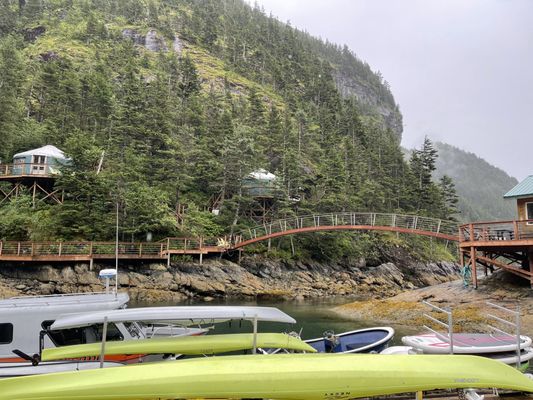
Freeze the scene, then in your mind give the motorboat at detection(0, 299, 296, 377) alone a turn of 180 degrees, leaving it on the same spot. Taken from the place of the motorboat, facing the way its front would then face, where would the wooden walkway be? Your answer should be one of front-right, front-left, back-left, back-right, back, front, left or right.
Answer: right

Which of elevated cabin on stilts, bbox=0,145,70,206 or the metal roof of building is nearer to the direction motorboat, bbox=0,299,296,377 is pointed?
the metal roof of building

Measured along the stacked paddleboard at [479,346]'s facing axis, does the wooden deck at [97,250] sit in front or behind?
in front

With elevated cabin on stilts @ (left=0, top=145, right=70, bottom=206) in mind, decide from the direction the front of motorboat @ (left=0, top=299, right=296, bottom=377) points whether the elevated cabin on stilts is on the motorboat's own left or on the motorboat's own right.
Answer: on the motorboat's own left

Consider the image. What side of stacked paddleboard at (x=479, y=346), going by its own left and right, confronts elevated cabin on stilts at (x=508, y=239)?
right

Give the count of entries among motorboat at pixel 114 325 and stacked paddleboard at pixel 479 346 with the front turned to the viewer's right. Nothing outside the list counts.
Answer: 1

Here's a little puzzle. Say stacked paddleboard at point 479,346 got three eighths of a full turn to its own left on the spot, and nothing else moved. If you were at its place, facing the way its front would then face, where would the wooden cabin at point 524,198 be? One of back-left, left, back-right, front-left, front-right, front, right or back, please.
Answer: back-left

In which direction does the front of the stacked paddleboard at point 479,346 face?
to the viewer's left

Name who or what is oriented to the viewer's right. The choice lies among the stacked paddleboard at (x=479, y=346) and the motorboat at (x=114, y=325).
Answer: the motorboat

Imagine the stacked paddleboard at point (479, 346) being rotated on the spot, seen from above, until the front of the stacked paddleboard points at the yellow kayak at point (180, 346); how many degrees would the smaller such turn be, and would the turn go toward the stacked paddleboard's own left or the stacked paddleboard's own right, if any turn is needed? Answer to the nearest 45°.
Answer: approximately 45° to the stacked paddleboard's own left

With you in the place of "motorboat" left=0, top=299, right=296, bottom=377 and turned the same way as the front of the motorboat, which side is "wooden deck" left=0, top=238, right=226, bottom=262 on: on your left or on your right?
on your left

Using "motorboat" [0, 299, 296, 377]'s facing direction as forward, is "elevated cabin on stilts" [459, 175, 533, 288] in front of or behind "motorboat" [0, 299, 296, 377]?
in front

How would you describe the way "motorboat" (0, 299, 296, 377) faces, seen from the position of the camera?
facing to the right of the viewer
